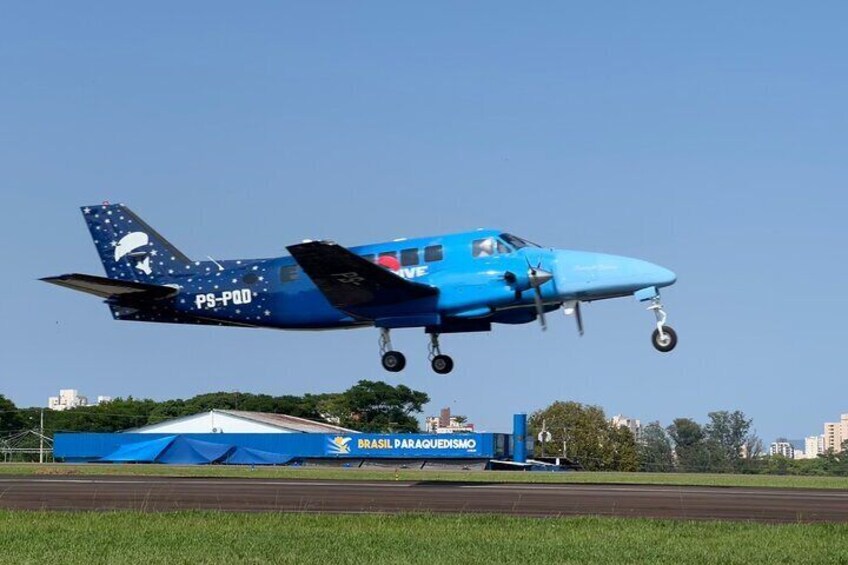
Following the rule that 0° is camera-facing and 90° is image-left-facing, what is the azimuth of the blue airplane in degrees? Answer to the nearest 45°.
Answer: approximately 270°
